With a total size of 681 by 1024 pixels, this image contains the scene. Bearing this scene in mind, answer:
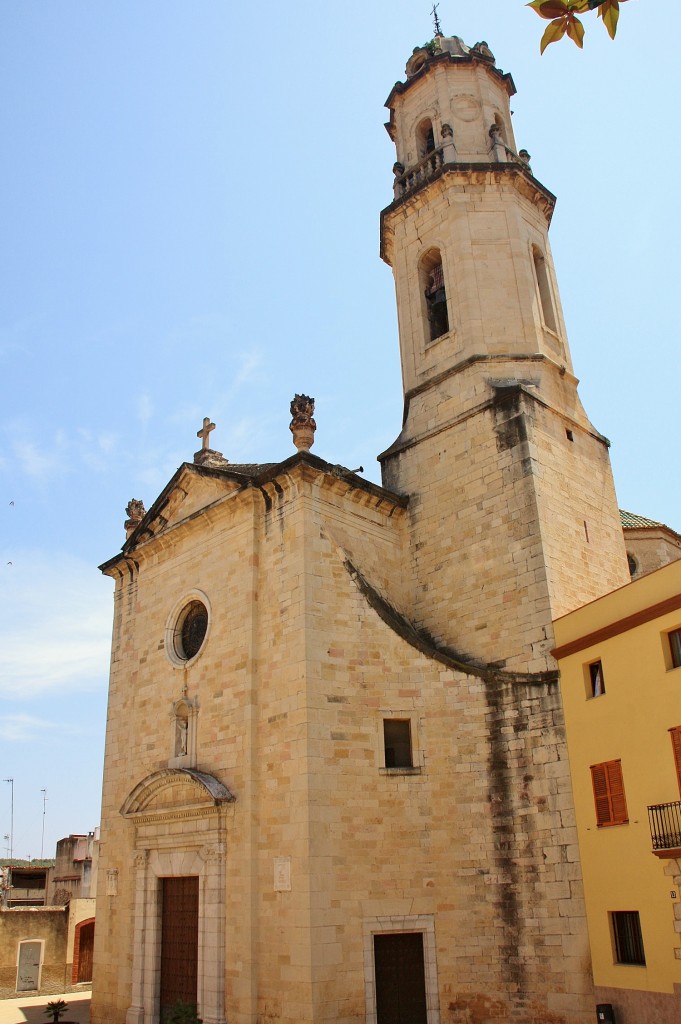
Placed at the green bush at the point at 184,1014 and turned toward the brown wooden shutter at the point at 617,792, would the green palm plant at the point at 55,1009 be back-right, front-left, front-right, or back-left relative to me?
back-left

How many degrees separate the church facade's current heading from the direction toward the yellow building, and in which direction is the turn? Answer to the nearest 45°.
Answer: approximately 90° to its left

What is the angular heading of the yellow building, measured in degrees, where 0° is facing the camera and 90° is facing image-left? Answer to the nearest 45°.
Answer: approximately 45°

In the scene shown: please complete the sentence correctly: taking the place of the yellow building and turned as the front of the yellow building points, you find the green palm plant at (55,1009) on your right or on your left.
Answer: on your right

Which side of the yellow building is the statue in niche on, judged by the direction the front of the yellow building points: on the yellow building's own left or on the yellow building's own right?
on the yellow building's own right

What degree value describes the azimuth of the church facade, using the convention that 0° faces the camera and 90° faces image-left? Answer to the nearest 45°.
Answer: approximately 45°

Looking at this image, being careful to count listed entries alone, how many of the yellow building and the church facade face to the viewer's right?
0

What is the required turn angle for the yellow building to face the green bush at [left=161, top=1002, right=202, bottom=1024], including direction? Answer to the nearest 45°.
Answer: approximately 45° to its right
